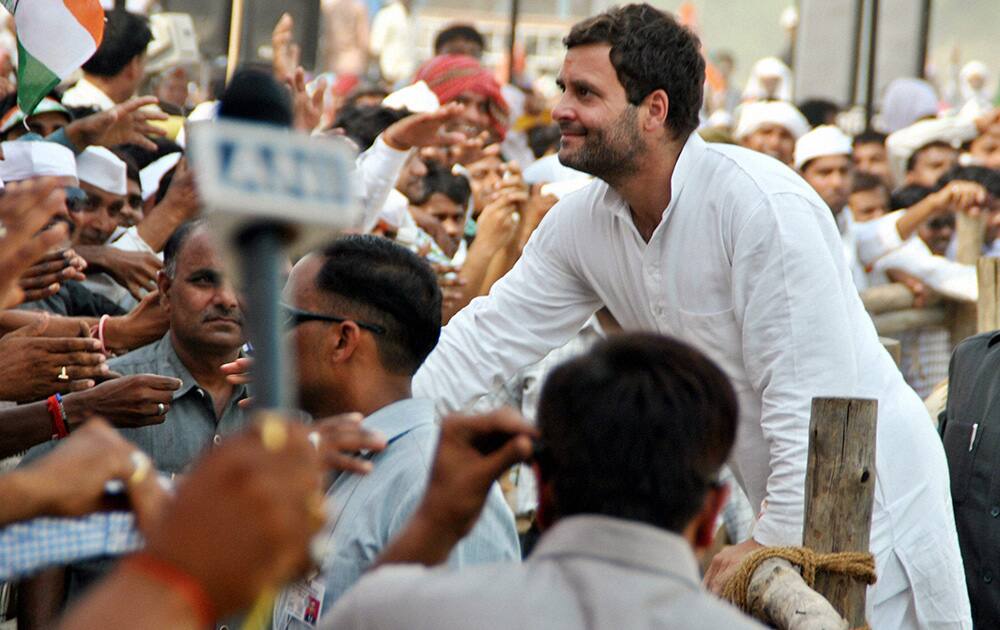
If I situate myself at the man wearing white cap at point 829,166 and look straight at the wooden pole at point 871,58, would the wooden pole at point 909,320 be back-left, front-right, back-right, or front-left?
back-right

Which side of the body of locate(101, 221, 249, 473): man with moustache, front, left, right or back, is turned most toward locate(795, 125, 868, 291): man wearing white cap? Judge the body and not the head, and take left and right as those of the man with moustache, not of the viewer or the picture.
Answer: left

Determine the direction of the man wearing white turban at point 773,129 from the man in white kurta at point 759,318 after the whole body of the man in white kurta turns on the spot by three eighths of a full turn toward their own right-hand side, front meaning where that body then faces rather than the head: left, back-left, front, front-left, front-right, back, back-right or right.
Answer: front

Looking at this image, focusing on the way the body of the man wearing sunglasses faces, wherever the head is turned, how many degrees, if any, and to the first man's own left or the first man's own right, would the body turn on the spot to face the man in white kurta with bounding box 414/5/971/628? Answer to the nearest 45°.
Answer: approximately 135° to the first man's own right

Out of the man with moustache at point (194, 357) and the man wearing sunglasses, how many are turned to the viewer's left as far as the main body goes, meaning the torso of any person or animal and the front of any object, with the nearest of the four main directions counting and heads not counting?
1

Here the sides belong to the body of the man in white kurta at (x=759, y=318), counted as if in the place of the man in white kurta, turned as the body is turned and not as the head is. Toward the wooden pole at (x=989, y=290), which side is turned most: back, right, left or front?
back

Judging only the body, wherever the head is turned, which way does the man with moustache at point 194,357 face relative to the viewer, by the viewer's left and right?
facing the viewer and to the right of the viewer

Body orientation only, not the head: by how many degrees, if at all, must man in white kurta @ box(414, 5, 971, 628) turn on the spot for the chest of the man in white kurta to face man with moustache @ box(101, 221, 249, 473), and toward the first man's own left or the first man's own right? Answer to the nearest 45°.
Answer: approximately 45° to the first man's own right

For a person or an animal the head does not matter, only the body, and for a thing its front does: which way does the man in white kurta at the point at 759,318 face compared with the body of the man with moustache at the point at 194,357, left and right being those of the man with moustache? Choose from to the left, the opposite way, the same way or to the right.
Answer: to the right

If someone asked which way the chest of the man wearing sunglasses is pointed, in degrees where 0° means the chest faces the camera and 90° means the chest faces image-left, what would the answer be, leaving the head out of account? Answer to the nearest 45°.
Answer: approximately 90°

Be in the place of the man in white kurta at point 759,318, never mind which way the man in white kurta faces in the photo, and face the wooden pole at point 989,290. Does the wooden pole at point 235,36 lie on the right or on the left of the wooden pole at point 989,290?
left

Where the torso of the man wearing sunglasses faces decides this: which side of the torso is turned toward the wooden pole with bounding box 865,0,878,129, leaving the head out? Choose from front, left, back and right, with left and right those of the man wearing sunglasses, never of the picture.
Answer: right
